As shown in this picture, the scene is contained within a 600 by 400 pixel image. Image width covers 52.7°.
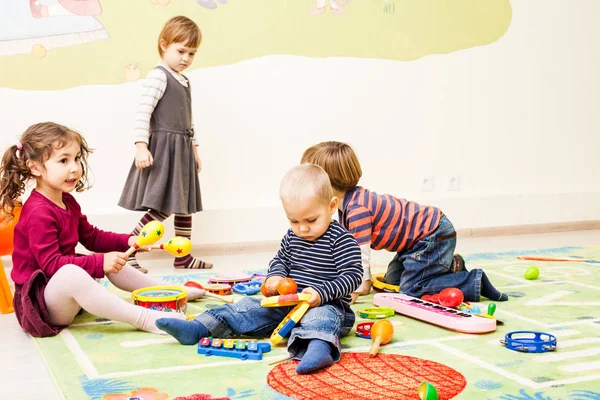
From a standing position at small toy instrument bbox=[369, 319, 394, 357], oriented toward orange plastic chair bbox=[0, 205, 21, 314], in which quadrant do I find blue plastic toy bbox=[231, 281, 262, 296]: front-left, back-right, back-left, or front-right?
front-right

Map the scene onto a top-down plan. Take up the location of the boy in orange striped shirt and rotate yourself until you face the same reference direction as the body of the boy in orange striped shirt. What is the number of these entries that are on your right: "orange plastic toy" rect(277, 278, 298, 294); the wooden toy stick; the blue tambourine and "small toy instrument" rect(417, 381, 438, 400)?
0

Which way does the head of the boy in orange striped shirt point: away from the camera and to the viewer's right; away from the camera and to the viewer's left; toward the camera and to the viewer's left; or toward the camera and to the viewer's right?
away from the camera and to the viewer's left

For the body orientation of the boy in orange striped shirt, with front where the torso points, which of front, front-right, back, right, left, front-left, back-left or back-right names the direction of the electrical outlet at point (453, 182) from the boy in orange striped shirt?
right

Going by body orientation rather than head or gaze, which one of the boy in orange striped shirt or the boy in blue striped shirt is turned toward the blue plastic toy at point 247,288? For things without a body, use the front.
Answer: the boy in orange striped shirt

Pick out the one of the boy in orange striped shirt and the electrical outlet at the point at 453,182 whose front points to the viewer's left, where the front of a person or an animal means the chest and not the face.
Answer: the boy in orange striped shirt

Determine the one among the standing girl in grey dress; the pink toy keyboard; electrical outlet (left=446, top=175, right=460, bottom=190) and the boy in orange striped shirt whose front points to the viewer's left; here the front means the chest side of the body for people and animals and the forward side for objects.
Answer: the boy in orange striped shirt

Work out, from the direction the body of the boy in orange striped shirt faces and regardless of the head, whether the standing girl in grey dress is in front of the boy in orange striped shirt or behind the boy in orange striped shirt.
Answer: in front

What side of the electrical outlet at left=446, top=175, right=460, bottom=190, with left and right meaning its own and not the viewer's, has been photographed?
front

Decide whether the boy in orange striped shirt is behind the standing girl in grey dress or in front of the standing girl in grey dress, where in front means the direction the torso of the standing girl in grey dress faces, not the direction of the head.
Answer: in front

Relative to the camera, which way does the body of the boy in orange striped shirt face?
to the viewer's left
